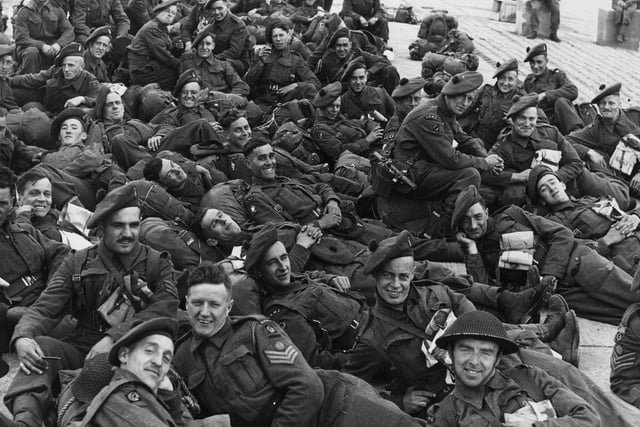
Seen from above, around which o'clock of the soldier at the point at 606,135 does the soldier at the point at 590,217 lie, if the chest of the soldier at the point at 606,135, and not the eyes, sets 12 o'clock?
the soldier at the point at 590,217 is roughly at 12 o'clock from the soldier at the point at 606,135.

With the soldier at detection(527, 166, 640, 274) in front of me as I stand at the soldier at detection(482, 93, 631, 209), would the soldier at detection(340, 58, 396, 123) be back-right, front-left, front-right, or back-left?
back-right

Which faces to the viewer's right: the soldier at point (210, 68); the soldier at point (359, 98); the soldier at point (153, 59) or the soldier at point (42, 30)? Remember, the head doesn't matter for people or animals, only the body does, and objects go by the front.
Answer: the soldier at point (153, 59)

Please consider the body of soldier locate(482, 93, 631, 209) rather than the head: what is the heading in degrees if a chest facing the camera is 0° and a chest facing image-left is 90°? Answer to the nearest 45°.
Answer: approximately 0°

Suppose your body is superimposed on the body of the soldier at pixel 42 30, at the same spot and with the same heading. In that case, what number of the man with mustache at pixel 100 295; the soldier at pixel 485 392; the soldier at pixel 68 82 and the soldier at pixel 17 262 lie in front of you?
4

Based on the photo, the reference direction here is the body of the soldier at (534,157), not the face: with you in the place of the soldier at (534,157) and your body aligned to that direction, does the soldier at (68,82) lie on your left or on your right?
on your right
